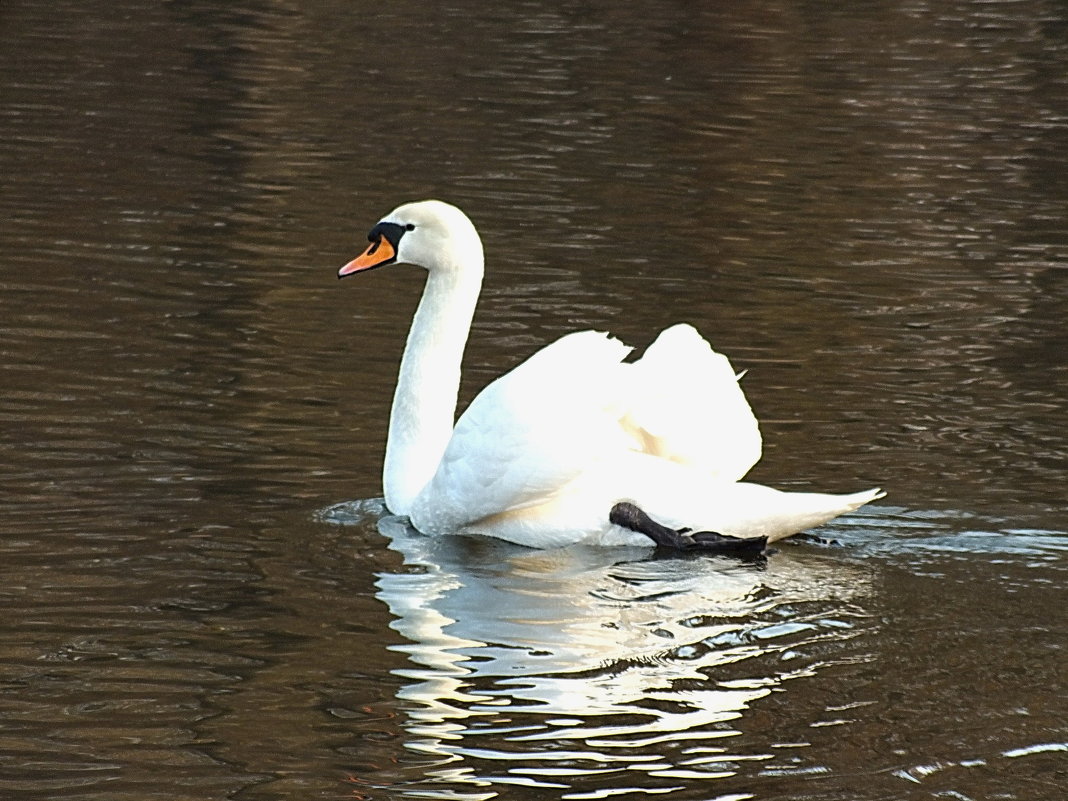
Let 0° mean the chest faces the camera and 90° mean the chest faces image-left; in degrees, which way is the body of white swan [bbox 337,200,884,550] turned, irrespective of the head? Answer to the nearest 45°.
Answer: approximately 90°
